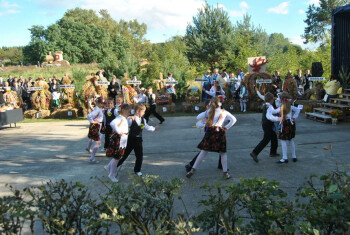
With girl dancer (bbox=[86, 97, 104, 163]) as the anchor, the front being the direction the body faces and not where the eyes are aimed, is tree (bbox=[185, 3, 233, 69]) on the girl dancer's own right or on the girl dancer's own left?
on the girl dancer's own left

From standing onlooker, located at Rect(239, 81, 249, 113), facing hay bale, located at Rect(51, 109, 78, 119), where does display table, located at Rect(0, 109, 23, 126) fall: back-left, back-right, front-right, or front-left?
front-left

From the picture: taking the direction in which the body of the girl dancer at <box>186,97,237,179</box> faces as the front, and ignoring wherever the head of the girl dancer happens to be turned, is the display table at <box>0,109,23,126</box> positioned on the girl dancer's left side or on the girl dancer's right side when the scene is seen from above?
on the girl dancer's left side

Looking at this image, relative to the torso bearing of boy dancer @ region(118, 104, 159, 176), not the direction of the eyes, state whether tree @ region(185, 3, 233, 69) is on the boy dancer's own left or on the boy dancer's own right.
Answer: on the boy dancer's own left

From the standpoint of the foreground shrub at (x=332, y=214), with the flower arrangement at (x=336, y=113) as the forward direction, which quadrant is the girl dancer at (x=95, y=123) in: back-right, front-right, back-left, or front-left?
front-left
